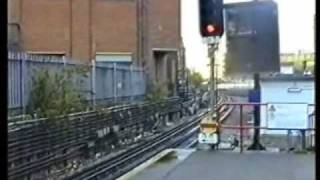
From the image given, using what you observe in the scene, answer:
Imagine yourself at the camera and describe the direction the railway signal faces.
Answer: facing the viewer

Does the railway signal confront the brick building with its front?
no

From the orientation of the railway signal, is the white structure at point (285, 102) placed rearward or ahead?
rearward

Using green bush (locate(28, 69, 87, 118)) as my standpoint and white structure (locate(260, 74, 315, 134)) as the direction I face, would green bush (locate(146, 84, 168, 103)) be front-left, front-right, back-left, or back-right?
front-left

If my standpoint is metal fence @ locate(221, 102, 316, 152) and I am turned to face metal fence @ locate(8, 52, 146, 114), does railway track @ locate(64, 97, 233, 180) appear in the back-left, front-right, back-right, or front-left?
front-left

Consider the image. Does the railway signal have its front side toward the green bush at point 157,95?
no
